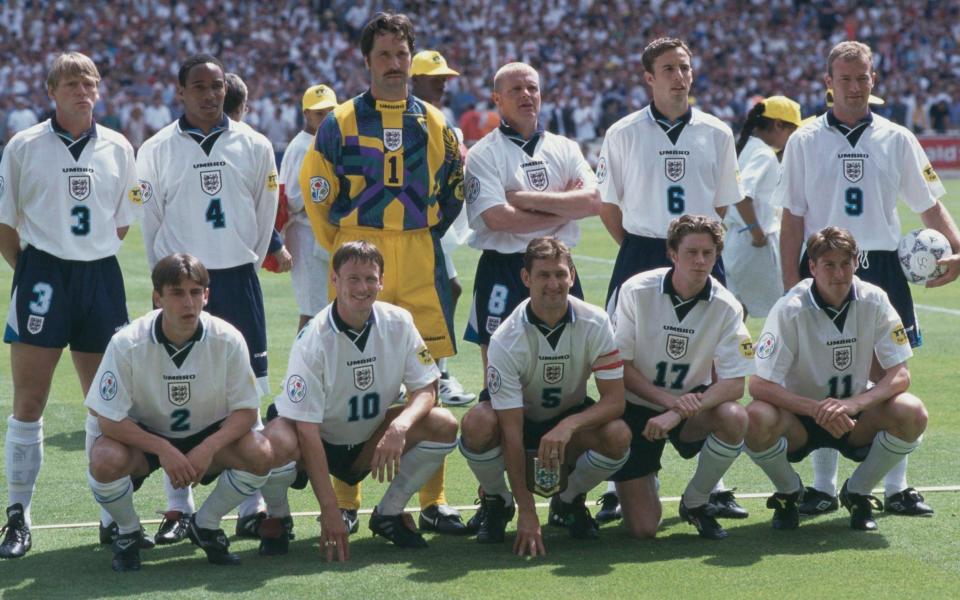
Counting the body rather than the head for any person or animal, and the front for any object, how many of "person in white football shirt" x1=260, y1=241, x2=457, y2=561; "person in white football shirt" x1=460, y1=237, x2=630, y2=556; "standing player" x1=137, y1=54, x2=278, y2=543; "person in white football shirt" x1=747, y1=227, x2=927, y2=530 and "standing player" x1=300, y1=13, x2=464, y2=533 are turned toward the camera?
5

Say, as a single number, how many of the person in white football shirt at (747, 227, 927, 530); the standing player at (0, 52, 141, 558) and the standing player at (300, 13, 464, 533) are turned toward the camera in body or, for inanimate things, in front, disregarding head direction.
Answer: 3

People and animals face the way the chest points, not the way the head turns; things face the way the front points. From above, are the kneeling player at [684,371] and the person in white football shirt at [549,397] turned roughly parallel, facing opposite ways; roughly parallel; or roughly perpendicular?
roughly parallel

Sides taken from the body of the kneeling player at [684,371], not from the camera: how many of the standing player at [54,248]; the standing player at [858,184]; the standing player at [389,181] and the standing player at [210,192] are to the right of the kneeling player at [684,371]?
3

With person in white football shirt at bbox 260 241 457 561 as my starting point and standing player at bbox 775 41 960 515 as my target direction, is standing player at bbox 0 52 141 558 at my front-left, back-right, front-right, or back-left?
back-left

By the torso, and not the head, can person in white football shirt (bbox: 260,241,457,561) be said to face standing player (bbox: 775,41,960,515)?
no

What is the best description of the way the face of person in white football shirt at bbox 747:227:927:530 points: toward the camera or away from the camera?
toward the camera

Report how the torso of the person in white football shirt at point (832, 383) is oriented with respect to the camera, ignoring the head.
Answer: toward the camera

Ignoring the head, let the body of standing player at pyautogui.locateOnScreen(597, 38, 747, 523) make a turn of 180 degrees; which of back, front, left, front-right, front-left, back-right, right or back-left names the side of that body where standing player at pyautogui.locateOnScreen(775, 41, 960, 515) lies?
right

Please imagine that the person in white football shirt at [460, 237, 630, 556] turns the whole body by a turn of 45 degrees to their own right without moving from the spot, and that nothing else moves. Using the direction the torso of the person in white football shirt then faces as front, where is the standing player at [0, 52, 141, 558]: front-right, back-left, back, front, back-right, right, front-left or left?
front-right

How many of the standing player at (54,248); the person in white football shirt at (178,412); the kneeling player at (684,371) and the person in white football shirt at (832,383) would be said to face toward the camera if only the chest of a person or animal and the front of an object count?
4

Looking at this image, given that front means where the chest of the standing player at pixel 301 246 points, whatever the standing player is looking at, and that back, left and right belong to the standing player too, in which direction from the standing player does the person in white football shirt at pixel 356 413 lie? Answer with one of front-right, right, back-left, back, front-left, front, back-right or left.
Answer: front-right

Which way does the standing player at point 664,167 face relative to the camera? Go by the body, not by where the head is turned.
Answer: toward the camera

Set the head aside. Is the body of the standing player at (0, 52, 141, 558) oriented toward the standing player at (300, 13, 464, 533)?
no

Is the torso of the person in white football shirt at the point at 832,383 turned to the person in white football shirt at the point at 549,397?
no

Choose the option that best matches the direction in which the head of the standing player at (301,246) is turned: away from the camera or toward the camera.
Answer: toward the camera

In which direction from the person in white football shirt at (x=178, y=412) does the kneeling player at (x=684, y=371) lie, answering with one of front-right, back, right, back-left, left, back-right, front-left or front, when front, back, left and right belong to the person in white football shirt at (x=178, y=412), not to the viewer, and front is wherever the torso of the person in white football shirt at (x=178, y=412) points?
left

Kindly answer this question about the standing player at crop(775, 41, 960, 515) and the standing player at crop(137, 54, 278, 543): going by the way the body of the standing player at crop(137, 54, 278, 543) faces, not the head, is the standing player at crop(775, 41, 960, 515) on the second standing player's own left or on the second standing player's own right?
on the second standing player's own left
